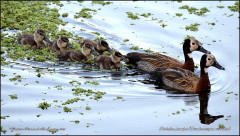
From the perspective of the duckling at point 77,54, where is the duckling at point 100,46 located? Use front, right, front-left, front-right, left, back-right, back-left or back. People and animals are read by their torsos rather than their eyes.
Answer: front-left

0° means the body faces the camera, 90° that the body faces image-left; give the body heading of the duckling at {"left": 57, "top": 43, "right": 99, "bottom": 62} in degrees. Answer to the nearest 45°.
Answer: approximately 270°

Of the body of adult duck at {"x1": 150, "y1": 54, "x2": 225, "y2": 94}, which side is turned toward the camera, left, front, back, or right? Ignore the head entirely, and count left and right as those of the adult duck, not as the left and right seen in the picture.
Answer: right

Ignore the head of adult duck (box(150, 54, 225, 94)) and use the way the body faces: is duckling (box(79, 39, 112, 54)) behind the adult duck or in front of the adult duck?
behind

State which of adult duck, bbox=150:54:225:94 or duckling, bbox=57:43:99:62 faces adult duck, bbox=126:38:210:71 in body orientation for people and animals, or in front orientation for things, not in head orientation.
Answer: the duckling

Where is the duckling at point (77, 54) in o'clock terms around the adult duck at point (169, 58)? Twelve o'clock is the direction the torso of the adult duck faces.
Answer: The duckling is roughly at 6 o'clock from the adult duck.

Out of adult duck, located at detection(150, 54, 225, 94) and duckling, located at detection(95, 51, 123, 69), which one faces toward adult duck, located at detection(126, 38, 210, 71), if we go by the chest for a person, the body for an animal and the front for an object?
the duckling

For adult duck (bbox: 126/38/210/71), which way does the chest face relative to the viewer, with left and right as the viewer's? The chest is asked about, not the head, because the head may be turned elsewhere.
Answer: facing to the right of the viewer

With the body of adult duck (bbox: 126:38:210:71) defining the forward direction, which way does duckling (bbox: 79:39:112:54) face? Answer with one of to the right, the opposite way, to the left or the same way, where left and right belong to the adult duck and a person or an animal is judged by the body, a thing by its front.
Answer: the same way

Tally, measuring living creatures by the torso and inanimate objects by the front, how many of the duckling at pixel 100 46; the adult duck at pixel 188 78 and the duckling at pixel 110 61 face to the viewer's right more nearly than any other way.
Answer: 3

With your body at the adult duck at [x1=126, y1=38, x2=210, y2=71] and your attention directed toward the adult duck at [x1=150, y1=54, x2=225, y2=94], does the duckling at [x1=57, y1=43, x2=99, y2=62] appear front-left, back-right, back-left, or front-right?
back-right

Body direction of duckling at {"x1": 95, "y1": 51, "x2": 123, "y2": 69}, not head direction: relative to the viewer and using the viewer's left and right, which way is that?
facing to the right of the viewer

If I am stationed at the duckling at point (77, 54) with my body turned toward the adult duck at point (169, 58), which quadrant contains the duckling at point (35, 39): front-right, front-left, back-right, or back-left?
back-left

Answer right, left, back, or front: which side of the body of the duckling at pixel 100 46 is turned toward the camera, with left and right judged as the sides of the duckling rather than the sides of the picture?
right

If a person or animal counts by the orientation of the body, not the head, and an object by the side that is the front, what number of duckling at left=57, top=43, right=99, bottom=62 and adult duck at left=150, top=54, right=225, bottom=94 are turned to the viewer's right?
2

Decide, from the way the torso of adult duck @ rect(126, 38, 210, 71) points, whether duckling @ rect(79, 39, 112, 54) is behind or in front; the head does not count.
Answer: behind

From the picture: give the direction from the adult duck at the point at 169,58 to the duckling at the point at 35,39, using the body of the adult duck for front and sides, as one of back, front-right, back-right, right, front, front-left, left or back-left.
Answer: back

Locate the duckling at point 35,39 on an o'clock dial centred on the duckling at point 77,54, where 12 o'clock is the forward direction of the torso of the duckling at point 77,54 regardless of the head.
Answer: the duckling at point 35,39 is roughly at 7 o'clock from the duckling at point 77,54.
